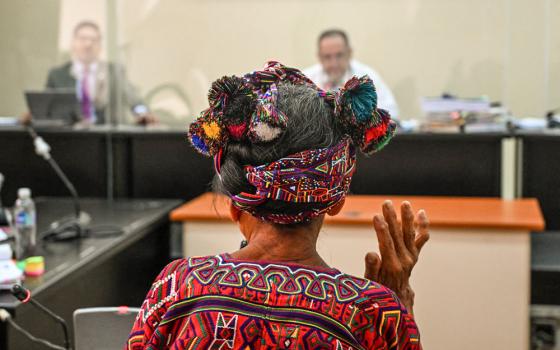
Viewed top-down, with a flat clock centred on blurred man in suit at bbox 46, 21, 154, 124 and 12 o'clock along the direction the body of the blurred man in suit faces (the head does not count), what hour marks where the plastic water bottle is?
The plastic water bottle is roughly at 12 o'clock from the blurred man in suit.

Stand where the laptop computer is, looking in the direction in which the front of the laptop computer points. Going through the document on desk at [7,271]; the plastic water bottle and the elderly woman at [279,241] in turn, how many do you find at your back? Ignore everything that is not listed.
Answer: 3

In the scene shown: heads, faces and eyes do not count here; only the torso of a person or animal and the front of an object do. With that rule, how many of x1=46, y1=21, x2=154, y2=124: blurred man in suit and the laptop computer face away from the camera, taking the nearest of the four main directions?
1

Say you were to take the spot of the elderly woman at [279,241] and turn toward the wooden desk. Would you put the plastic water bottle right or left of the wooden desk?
left

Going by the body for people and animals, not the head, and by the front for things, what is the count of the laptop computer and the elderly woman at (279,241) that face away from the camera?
2

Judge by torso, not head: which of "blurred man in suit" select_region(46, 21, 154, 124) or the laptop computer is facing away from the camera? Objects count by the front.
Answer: the laptop computer

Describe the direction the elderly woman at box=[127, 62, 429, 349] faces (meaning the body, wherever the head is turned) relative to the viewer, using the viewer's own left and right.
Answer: facing away from the viewer

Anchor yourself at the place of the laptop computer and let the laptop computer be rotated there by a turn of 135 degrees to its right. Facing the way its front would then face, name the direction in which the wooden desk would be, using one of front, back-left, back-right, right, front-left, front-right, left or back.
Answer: front

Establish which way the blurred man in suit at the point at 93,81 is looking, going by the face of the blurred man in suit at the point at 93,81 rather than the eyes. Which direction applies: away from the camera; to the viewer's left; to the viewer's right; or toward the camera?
toward the camera

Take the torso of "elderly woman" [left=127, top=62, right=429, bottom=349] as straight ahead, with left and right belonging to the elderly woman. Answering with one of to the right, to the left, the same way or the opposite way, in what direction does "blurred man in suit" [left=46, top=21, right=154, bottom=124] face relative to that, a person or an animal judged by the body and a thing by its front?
the opposite way

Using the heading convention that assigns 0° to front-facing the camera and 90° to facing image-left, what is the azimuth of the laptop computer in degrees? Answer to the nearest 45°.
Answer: approximately 180°

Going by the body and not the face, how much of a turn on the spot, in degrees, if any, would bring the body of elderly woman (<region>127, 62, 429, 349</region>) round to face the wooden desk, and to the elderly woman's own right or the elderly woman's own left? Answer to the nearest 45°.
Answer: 0° — they already face it

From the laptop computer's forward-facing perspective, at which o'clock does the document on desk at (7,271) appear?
The document on desk is roughly at 6 o'clock from the laptop computer.

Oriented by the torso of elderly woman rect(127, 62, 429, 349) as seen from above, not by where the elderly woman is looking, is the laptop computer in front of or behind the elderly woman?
in front

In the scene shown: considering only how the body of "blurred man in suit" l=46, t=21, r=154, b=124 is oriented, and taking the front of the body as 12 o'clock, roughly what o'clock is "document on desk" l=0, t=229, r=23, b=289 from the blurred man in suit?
The document on desk is roughly at 12 o'clock from the blurred man in suit.

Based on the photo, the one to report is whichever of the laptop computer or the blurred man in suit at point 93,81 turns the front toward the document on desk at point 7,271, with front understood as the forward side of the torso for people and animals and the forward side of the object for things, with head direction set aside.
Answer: the blurred man in suit

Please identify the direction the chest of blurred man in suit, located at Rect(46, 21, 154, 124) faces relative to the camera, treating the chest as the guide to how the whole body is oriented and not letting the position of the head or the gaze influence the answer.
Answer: toward the camera
